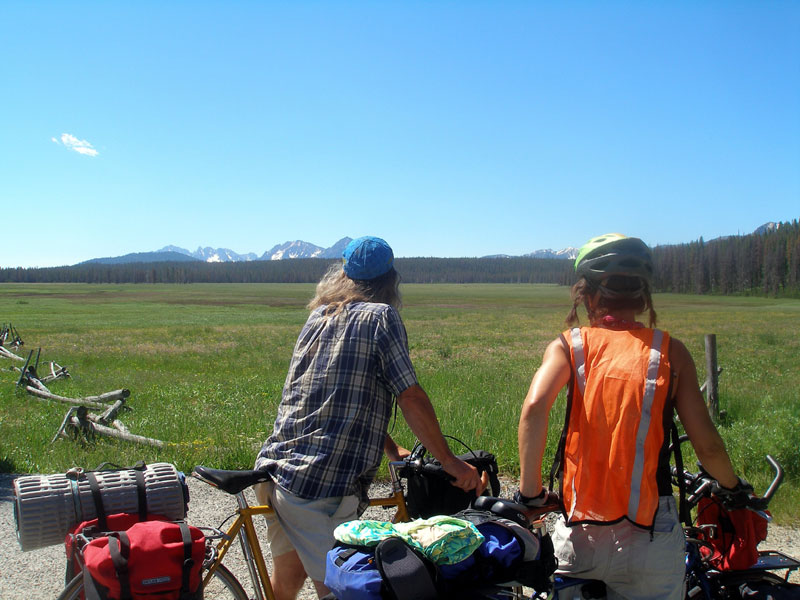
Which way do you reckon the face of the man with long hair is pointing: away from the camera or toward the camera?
away from the camera

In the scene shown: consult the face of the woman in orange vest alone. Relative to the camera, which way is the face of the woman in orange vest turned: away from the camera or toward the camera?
away from the camera

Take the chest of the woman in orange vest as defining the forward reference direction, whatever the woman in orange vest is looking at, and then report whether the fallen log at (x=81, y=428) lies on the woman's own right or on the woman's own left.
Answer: on the woman's own left

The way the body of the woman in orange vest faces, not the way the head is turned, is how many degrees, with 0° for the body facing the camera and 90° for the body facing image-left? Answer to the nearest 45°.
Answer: approximately 180°

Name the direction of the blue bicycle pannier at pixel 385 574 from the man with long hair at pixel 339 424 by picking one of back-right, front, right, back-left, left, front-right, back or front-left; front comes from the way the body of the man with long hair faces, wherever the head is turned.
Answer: back-right

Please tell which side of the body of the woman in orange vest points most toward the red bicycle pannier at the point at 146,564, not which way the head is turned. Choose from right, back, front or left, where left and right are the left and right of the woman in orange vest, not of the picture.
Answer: left

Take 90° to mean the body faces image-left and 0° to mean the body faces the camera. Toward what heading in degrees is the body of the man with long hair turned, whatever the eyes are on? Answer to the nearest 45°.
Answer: approximately 225°

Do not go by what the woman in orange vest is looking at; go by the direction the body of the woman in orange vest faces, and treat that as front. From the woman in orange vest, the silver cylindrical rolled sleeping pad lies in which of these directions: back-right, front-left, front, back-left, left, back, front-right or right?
left

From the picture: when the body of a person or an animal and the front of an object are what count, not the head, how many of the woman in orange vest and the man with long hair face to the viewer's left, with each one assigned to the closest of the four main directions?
0

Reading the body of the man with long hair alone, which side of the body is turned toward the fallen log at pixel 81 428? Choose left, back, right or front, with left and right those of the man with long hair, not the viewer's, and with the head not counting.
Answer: left

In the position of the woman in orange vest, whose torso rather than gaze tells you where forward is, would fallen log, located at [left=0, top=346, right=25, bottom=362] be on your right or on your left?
on your left

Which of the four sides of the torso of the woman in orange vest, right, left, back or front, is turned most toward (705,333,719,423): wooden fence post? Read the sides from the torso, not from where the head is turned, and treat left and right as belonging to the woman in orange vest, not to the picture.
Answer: front

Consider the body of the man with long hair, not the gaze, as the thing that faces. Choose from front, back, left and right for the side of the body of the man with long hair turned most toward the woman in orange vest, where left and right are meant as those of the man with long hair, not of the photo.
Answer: right

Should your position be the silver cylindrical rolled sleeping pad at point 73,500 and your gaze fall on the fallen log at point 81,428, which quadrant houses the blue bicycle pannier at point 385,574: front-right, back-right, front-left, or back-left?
back-right
